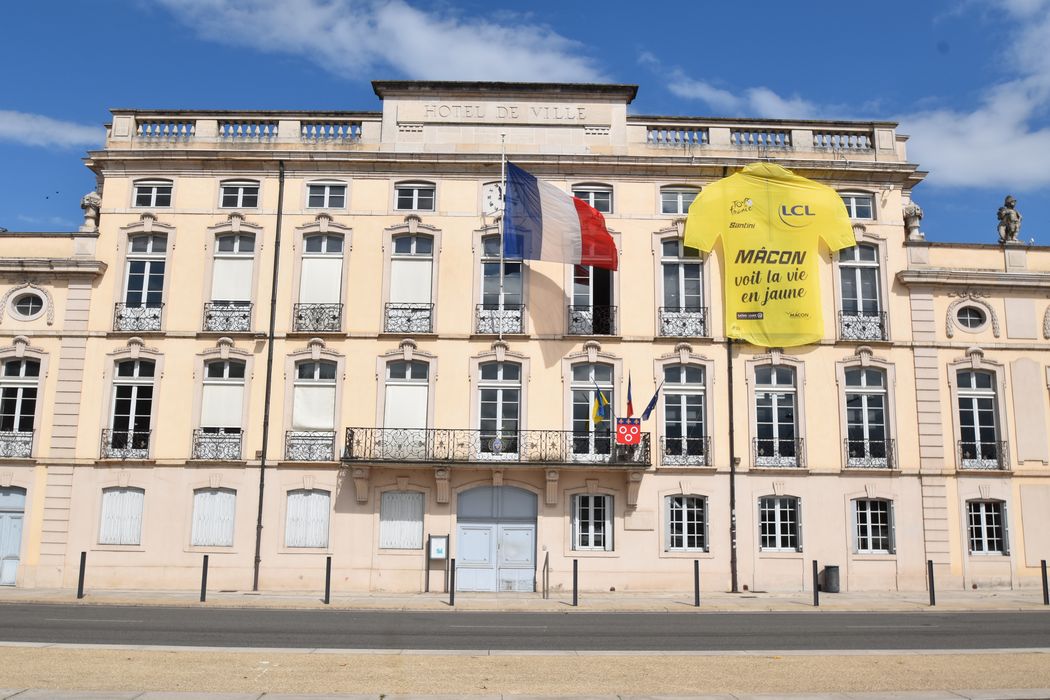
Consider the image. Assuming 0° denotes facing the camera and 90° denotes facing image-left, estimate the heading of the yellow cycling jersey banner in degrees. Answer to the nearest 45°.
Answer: approximately 0°

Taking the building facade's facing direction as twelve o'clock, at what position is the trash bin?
The trash bin is roughly at 9 o'clock from the building facade.

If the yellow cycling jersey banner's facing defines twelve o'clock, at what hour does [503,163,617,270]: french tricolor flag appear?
The french tricolor flag is roughly at 2 o'clock from the yellow cycling jersey banner.

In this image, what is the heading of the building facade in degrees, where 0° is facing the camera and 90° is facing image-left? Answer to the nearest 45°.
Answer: approximately 0°
